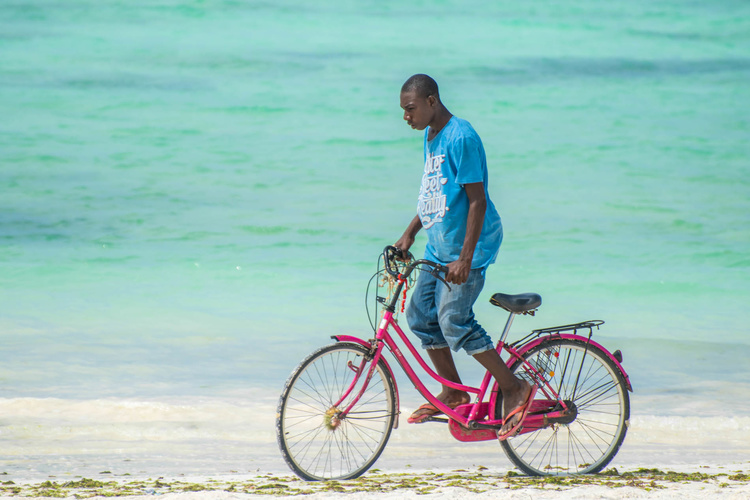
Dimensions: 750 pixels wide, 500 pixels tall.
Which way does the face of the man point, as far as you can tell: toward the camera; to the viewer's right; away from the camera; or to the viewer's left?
to the viewer's left

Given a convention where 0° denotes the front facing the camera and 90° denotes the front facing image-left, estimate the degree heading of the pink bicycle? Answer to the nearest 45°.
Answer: approximately 90°
